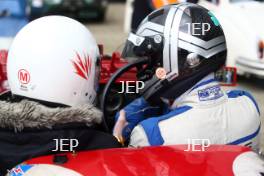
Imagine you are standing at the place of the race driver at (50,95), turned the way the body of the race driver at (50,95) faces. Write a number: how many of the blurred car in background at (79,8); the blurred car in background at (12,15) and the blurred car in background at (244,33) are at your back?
0

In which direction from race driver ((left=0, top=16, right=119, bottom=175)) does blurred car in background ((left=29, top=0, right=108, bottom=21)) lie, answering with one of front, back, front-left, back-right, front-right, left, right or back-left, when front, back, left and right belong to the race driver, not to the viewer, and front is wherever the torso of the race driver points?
front-left

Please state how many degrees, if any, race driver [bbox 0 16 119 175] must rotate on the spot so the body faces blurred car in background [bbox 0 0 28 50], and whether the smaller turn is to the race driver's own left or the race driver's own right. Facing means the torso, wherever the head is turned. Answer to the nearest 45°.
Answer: approximately 45° to the race driver's own left

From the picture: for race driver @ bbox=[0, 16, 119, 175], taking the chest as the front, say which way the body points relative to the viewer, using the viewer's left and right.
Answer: facing away from the viewer and to the right of the viewer

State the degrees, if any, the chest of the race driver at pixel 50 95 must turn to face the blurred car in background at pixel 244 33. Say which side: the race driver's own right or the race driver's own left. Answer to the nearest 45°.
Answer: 0° — they already face it

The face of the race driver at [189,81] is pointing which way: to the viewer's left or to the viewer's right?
to the viewer's left
